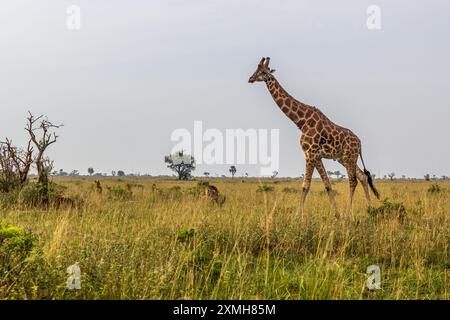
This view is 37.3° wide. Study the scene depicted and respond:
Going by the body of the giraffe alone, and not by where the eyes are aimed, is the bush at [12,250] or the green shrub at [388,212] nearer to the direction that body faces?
the bush

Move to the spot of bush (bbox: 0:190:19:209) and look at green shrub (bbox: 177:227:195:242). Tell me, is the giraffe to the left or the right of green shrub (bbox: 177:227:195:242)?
left

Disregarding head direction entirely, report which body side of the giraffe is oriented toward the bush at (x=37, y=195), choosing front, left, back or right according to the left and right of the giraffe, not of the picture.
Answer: front

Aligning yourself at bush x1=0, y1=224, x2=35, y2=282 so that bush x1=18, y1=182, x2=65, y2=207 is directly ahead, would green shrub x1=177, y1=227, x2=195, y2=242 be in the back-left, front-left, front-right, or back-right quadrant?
front-right

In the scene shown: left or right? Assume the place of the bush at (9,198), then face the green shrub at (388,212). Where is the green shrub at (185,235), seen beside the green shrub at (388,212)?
right

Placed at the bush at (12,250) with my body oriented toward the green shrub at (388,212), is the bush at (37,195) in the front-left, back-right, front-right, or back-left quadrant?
front-left

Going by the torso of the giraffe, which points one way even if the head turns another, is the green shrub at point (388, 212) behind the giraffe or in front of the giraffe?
behind

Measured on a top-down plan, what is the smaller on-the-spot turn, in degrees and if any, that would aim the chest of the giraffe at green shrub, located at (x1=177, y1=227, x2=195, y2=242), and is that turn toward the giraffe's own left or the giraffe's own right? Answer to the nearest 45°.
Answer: approximately 90° to the giraffe's own left

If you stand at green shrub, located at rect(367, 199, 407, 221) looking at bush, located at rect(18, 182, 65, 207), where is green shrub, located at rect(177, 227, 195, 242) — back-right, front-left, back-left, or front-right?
front-left

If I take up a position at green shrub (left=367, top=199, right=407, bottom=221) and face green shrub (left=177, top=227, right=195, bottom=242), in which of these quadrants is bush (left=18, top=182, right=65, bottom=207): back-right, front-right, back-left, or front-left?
front-right

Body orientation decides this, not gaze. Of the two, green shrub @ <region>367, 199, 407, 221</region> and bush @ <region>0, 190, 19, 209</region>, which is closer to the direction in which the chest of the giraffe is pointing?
the bush

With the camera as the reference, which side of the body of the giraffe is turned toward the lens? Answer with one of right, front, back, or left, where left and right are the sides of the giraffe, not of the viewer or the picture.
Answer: left

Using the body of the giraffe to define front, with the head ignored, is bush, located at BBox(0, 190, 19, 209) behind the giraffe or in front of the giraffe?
in front
